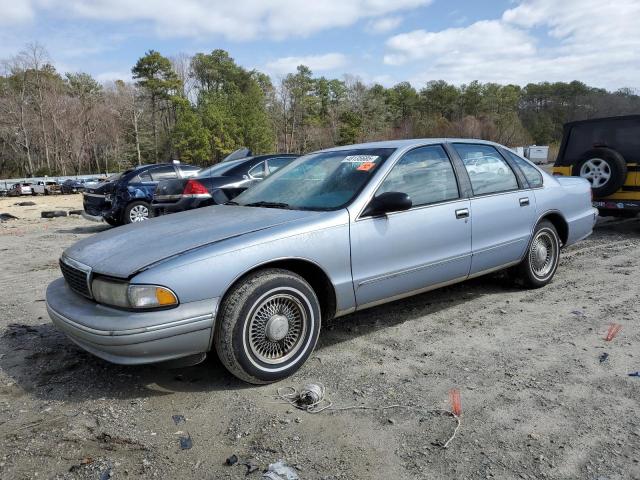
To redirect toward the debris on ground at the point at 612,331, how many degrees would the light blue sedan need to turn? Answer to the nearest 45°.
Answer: approximately 135° to its left

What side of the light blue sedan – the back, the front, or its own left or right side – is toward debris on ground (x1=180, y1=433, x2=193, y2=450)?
front

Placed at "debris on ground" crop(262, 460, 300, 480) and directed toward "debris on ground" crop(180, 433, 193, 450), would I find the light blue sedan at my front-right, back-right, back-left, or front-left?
front-right
